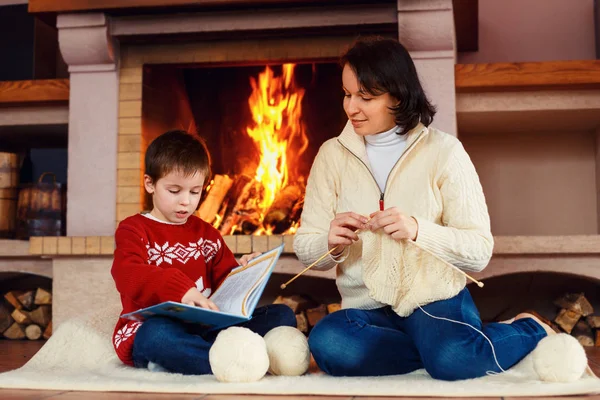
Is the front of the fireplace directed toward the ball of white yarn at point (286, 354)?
yes

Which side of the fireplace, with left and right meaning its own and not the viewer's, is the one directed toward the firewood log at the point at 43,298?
right

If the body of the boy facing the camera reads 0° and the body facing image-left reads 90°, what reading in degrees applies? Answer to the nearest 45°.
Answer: approximately 315°

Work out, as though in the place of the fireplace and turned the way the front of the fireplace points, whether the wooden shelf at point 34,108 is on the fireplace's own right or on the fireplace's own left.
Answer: on the fireplace's own right

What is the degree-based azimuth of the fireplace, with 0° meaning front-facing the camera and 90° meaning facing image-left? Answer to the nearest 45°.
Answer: approximately 0°

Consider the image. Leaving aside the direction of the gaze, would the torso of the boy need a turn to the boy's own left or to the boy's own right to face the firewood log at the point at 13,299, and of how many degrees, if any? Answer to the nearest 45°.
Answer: approximately 180°
